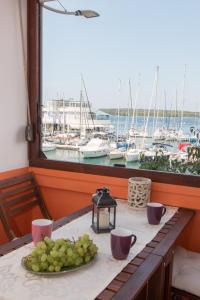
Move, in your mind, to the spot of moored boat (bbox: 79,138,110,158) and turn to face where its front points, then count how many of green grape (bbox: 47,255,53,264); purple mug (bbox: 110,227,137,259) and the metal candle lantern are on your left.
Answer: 3

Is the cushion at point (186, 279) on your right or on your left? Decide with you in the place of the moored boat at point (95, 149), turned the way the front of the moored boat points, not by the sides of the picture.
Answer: on your left

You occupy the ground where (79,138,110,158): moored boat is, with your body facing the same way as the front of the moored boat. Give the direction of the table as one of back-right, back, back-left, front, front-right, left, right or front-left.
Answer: left

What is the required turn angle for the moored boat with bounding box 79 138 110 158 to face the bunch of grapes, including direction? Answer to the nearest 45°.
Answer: approximately 90° to its left

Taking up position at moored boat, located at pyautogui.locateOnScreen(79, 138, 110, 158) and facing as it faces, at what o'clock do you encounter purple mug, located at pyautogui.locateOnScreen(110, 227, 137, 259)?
The purple mug is roughly at 9 o'clock from the moored boat.

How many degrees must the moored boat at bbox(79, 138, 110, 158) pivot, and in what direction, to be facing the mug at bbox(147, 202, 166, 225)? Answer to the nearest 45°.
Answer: approximately 90° to its left

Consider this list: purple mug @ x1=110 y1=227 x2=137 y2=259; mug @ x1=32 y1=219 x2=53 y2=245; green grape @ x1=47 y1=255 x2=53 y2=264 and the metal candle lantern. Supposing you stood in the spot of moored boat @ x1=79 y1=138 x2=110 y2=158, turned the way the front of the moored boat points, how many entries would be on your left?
4

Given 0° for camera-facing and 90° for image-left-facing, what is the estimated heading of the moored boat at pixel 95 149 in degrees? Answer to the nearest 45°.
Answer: approximately 90°
